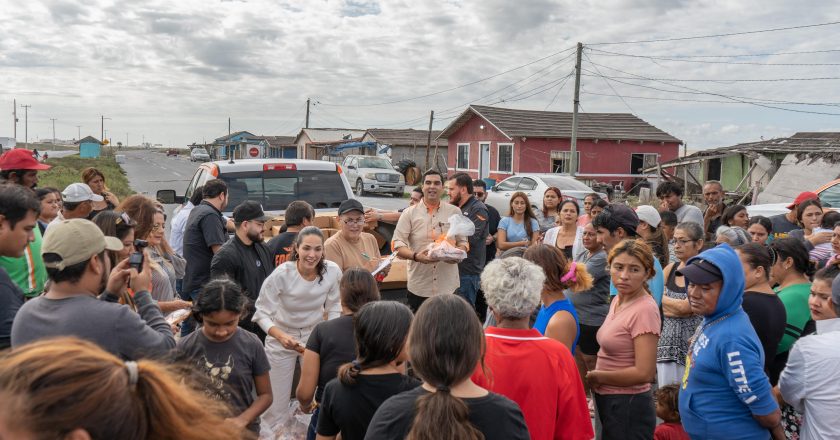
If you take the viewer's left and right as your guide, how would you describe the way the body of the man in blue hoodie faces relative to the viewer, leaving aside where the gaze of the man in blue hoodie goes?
facing the viewer and to the left of the viewer

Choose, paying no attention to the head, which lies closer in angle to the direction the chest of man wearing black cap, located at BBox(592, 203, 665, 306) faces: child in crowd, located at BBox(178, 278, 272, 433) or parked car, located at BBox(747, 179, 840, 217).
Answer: the child in crowd

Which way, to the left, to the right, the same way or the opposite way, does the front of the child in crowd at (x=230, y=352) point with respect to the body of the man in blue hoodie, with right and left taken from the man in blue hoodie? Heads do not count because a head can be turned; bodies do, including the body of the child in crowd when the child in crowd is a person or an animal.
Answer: to the left

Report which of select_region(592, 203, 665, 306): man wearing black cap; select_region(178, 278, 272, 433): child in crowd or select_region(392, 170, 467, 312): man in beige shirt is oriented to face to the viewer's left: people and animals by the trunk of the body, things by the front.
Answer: the man wearing black cap

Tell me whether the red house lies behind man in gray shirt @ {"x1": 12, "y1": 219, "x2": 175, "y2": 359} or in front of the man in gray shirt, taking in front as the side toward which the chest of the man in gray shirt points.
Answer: in front

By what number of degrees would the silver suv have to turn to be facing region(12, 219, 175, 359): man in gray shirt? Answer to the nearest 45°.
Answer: approximately 45° to its right

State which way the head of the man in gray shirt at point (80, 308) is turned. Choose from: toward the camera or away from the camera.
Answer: away from the camera

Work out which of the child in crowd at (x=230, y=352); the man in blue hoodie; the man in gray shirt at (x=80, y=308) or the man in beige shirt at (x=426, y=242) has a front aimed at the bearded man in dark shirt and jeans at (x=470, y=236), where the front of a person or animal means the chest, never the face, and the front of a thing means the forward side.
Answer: the man in gray shirt

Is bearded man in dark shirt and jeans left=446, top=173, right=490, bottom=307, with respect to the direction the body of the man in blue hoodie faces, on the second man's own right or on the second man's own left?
on the second man's own right

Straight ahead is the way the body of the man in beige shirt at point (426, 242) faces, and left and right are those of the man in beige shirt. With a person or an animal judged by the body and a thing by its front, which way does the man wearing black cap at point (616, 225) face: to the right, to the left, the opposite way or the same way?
to the right

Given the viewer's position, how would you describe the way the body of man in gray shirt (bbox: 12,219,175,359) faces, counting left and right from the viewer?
facing away from the viewer and to the right of the viewer

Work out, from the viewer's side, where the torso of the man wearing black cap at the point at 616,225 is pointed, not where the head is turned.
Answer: to the viewer's left
